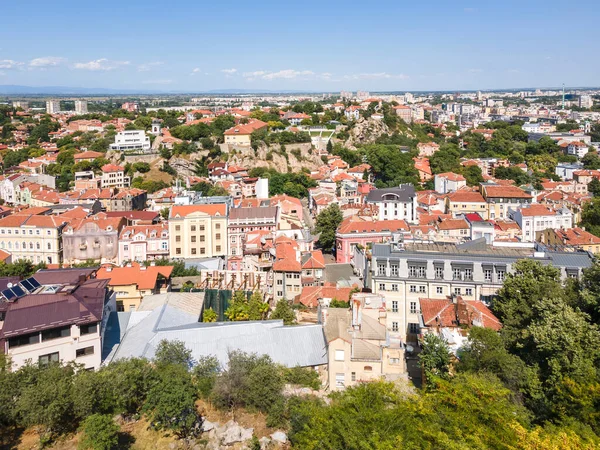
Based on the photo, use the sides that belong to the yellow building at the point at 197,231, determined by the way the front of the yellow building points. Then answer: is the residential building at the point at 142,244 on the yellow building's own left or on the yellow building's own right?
on the yellow building's own right

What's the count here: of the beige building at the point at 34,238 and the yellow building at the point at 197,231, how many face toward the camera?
2

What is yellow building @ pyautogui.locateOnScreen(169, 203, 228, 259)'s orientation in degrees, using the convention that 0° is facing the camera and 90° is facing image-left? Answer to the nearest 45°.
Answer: approximately 0°

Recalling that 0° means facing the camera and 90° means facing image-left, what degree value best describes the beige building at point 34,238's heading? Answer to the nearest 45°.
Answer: approximately 0°

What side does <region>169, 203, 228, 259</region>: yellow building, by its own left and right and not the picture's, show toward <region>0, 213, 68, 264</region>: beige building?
right

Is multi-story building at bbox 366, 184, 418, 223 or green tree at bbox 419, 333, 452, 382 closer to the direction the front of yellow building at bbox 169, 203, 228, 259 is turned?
the green tree
